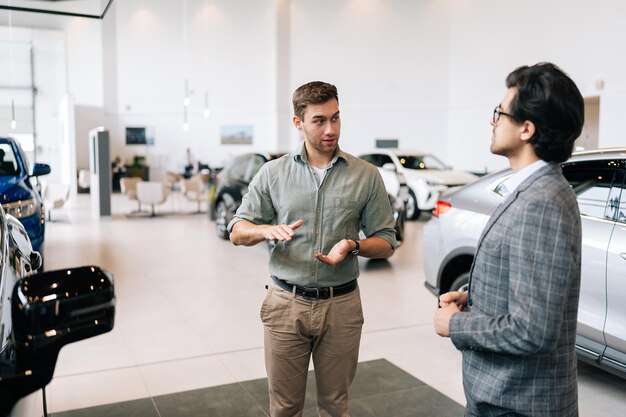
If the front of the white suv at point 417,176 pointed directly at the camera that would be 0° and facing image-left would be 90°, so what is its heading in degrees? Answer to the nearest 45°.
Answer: approximately 315°

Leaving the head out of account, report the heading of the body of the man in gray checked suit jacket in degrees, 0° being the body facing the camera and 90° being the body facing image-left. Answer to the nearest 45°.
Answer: approximately 90°

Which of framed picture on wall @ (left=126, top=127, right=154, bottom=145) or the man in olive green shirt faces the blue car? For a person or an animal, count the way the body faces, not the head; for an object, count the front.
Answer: the framed picture on wall

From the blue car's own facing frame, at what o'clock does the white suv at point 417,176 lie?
The white suv is roughly at 8 o'clock from the blue car.

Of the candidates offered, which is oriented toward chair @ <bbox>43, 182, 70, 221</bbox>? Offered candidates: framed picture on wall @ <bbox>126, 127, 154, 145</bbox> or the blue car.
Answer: the framed picture on wall

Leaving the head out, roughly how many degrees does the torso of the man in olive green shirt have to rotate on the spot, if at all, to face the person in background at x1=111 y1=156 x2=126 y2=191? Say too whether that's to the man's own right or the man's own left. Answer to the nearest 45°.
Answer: approximately 180°

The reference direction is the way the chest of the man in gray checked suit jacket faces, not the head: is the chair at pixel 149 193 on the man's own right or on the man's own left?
on the man's own right

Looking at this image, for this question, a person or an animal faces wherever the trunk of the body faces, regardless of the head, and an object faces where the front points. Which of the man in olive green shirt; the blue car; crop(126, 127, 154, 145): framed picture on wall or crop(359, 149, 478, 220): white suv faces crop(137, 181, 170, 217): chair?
the framed picture on wall

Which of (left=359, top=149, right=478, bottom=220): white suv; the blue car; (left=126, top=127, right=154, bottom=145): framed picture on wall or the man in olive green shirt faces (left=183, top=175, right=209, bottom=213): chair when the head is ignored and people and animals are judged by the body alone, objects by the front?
the framed picture on wall
